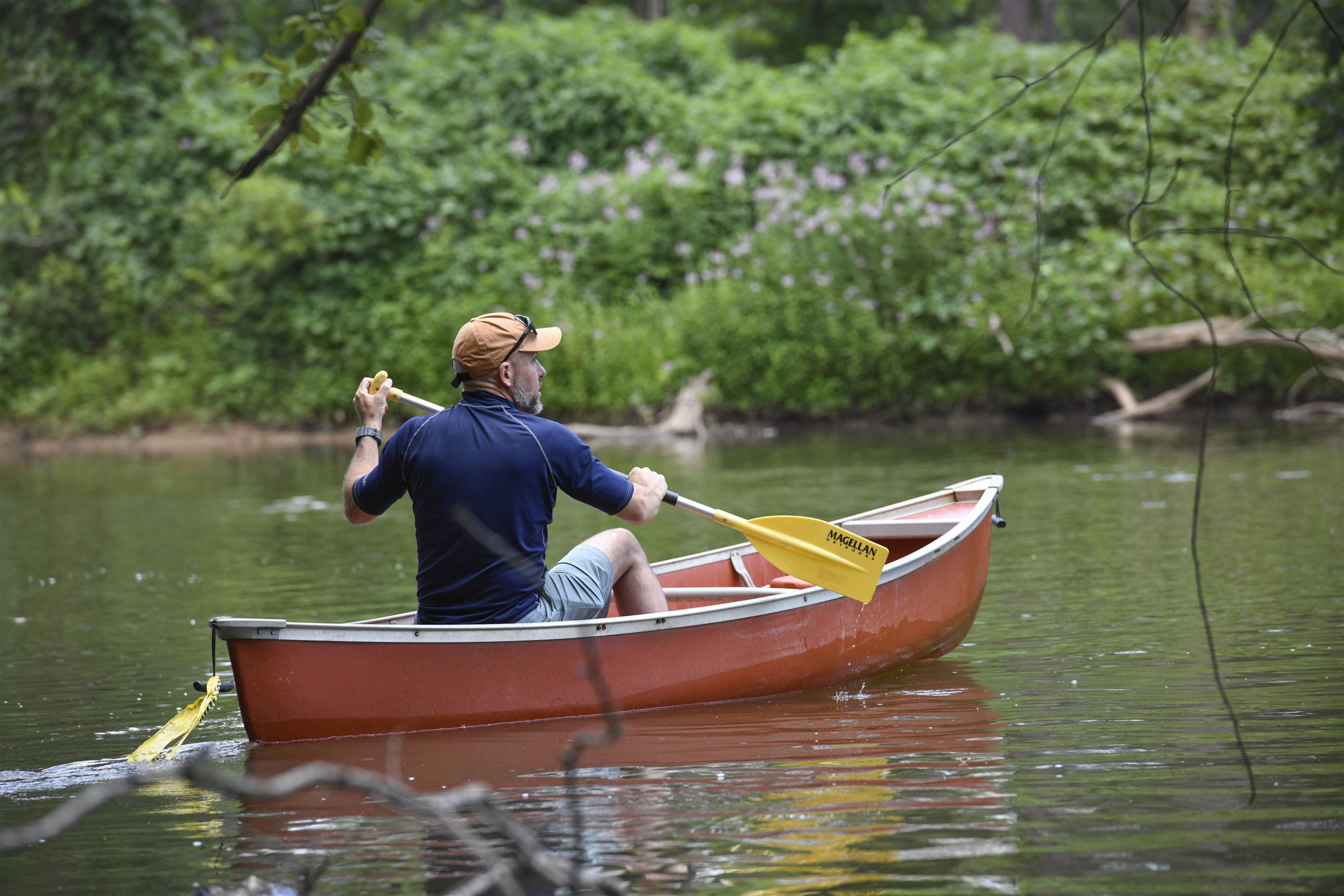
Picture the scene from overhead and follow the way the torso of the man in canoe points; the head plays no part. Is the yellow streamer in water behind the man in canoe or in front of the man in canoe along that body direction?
behind

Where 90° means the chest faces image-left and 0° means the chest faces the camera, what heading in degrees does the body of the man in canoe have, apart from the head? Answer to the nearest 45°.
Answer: approximately 225°

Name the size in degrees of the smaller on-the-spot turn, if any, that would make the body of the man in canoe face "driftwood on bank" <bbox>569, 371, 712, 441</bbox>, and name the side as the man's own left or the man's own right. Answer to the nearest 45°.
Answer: approximately 45° to the man's own left

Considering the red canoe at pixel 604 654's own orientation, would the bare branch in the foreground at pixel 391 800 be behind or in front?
behind

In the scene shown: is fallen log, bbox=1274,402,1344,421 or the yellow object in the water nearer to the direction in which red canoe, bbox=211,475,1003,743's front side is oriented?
the fallen log

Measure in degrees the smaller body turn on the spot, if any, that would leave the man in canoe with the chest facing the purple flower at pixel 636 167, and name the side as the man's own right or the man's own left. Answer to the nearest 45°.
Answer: approximately 45° to the man's own left

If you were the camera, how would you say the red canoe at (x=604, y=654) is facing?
facing away from the viewer and to the right of the viewer

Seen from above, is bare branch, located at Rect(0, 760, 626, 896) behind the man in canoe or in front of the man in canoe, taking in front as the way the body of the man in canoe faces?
behind
